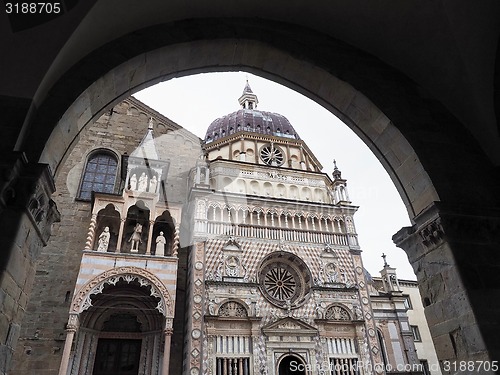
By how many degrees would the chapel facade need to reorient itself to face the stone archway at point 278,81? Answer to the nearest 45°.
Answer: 0° — it already faces it

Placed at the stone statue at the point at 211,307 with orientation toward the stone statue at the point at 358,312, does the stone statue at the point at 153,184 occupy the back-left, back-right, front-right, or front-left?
back-right

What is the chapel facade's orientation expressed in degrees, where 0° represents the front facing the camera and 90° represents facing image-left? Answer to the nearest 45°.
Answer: approximately 0°
